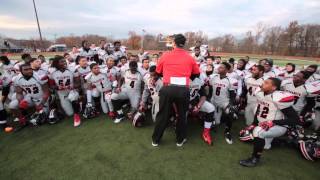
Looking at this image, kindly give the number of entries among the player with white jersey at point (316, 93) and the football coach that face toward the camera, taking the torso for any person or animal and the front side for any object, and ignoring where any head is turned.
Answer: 0

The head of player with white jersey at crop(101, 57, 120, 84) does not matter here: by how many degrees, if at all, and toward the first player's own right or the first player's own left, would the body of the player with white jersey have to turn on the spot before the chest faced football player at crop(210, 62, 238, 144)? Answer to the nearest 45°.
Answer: approximately 45° to the first player's own left

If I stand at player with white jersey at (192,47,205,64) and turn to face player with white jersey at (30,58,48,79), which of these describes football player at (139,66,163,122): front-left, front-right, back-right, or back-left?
front-left

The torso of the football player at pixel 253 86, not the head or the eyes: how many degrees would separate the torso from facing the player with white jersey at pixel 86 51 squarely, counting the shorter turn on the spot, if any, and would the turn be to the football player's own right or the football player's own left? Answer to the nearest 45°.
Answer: approximately 45° to the football player's own right

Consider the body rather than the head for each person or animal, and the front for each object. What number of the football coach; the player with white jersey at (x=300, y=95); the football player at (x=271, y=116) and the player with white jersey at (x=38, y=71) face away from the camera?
1

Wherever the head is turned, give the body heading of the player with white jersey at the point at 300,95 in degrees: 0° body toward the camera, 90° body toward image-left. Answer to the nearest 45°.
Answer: approximately 45°

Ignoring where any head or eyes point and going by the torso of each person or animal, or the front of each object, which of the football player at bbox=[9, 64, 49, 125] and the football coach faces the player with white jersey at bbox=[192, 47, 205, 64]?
the football coach

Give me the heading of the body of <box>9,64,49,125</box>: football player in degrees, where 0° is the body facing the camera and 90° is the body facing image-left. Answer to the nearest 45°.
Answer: approximately 0°

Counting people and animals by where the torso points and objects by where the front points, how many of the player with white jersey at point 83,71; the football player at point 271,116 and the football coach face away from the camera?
1

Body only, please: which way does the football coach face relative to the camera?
away from the camera

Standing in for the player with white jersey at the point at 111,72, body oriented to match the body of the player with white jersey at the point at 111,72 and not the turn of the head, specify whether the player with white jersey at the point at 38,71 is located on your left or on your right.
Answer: on your right

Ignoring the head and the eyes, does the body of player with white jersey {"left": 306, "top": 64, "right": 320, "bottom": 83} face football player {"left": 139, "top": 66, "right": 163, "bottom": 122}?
yes

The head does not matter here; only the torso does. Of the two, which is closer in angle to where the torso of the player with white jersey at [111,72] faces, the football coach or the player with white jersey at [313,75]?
the football coach

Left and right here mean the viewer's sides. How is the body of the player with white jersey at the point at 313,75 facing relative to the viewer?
facing the viewer and to the left of the viewer

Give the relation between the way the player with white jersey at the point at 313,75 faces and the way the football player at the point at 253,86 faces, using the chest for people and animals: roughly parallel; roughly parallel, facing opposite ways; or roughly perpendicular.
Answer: roughly parallel

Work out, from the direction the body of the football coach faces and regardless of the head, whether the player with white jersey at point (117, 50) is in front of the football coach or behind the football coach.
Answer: in front

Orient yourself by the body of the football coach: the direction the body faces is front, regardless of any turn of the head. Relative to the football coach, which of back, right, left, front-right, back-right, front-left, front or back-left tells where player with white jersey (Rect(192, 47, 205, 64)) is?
front

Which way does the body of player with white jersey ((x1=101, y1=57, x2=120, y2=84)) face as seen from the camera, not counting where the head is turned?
toward the camera
